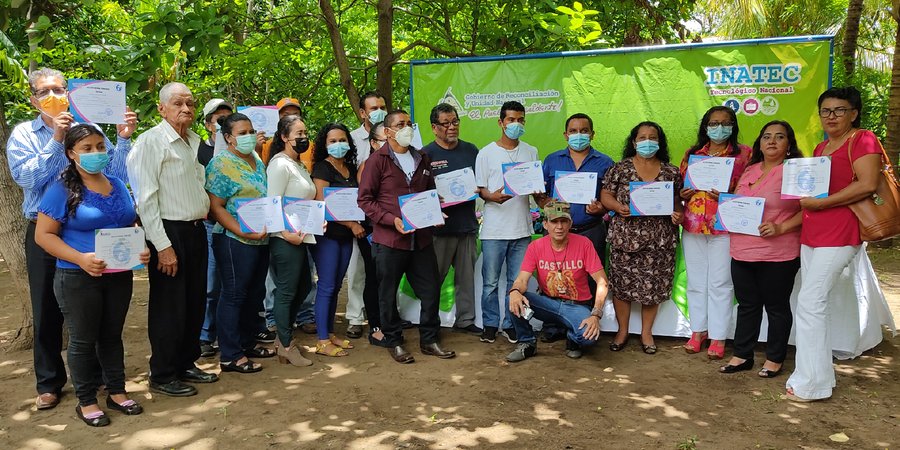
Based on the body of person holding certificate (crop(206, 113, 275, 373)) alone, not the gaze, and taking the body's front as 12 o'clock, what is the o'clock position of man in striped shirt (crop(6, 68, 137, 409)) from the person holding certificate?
The man in striped shirt is roughly at 4 o'clock from the person holding certificate.

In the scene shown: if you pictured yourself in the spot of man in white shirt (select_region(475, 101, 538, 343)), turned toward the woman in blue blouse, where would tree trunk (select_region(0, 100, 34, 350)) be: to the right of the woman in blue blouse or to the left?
right

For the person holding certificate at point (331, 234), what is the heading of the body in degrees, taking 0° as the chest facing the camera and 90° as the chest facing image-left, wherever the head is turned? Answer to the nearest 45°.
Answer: approximately 315°

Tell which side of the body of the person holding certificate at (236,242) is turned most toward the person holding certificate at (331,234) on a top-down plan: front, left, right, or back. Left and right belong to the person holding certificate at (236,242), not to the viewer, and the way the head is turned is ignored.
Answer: left

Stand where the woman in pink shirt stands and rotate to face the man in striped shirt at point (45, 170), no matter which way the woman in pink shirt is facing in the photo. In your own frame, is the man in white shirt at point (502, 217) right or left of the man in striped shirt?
right

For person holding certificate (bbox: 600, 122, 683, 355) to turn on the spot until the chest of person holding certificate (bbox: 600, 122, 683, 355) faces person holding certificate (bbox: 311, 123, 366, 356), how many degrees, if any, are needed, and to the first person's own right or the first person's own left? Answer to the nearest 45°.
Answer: approximately 90° to the first person's own right

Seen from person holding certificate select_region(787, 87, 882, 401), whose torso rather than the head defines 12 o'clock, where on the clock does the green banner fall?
The green banner is roughly at 3 o'clock from the person holding certificate.

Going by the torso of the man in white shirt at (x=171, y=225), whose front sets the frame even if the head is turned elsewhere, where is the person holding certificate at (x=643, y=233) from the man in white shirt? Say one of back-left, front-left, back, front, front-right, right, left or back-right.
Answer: front-left

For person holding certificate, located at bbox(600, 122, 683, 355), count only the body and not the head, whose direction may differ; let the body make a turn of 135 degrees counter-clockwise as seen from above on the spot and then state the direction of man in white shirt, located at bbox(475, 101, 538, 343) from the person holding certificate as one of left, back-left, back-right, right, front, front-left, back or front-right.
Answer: back-left

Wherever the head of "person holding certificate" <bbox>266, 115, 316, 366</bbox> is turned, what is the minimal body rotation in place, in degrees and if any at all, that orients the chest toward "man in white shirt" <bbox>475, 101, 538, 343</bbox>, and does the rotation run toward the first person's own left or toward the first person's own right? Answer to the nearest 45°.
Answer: approximately 45° to the first person's own left

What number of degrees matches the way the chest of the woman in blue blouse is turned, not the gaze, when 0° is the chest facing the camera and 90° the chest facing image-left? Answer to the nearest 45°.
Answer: approximately 315°
